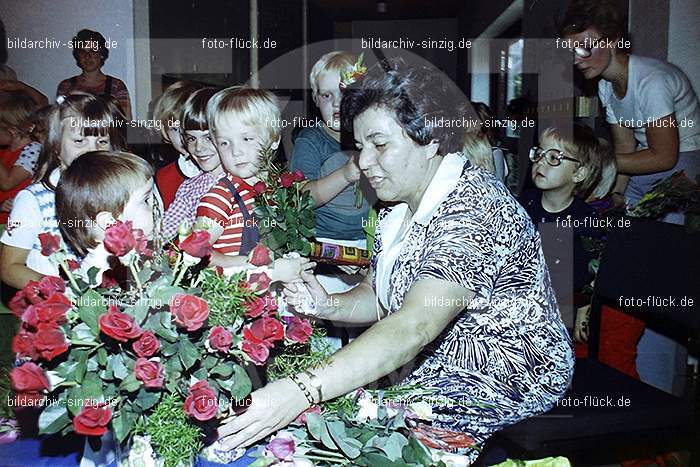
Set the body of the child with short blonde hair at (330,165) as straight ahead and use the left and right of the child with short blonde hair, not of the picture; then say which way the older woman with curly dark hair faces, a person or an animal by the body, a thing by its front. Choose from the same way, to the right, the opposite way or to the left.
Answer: to the right

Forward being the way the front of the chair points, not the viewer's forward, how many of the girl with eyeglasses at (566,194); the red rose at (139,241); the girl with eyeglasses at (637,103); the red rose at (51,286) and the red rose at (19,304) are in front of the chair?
3

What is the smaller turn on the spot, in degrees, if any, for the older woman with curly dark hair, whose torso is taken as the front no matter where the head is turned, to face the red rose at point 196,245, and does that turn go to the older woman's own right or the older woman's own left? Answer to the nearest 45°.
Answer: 0° — they already face it

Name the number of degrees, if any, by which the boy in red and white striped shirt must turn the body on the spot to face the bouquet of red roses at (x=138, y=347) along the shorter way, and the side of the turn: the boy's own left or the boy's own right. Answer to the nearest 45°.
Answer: approximately 45° to the boy's own right

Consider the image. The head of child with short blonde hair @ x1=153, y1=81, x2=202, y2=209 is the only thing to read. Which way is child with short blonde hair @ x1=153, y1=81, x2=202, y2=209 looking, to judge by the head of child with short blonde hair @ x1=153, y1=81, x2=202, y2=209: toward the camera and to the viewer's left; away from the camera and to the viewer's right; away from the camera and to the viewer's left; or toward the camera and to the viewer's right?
toward the camera and to the viewer's right

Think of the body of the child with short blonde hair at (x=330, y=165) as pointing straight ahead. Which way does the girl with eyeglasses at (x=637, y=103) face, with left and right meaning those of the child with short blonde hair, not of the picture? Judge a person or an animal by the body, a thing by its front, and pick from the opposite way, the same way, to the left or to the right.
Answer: to the right

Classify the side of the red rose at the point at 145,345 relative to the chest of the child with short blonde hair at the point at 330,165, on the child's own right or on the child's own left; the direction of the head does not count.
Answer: on the child's own right
